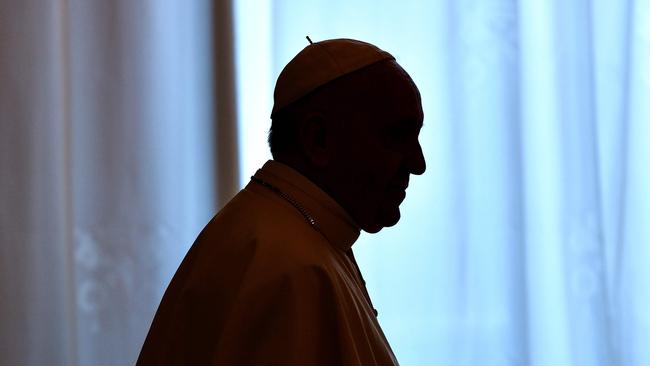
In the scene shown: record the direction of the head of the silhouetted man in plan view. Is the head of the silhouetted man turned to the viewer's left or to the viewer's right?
to the viewer's right

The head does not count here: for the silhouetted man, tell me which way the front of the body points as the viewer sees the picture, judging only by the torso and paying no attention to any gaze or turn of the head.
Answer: to the viewer's right
